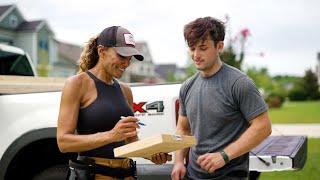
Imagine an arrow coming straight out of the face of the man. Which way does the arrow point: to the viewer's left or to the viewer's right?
to the viewer's left

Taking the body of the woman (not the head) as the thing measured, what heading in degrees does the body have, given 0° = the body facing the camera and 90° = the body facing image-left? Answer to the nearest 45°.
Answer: approximately 315°

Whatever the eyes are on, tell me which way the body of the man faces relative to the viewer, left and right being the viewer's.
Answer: facing the viewer and to the left of the viewer

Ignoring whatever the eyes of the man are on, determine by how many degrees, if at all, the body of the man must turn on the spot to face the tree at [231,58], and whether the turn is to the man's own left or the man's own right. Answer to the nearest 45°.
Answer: approximately 135° to the man's own right

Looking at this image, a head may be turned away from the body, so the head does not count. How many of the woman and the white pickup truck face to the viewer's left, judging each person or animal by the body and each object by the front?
1

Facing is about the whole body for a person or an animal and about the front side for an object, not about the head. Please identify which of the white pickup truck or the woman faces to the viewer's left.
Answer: the white pickup truck

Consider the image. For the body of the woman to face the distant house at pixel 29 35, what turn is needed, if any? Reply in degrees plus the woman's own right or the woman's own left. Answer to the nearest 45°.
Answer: approximately 135° to the woman's own left

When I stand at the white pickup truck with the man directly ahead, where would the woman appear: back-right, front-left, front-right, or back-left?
front-right

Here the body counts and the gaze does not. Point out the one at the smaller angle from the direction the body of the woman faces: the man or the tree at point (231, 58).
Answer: the man

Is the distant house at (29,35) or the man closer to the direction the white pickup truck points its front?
the distant house

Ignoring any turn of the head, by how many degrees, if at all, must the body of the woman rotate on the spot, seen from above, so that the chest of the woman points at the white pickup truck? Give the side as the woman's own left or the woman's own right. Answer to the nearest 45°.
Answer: approximately 135° to the woman's own left

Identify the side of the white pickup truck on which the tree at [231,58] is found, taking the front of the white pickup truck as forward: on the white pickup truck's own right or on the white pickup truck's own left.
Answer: on the white pickup truck's own right

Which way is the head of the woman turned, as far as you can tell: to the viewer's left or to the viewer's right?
to the viewer's right

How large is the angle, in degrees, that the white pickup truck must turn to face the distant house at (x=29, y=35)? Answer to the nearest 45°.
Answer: approximately 90° to its right

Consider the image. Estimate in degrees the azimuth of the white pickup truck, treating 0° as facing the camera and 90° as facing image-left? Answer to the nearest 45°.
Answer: approximately 90°
